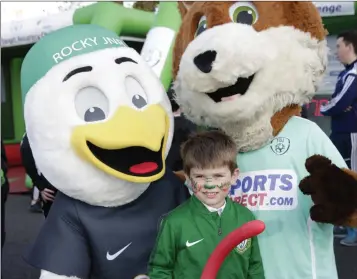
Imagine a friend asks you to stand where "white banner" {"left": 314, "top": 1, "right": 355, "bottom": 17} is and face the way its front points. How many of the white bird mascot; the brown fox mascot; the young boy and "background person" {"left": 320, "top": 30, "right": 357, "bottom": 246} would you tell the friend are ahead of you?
4

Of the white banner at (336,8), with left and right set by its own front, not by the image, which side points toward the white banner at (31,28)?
right

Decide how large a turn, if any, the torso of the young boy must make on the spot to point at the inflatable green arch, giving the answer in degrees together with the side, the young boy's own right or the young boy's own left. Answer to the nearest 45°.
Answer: approximately 180°

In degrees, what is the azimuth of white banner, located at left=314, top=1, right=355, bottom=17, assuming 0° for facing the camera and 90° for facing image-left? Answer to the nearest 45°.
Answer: approximately 0°

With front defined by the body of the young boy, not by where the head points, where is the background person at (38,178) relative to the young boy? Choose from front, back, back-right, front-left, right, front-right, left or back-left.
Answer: back-right
